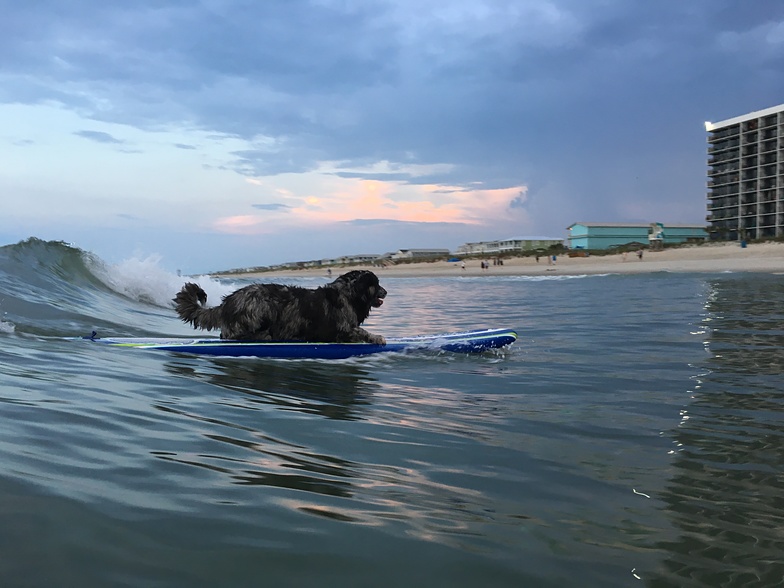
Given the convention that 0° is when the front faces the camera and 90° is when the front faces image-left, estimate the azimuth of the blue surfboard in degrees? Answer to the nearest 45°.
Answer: approximately 270°

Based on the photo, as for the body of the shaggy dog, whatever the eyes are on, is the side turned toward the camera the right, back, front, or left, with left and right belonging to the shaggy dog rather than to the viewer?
right
